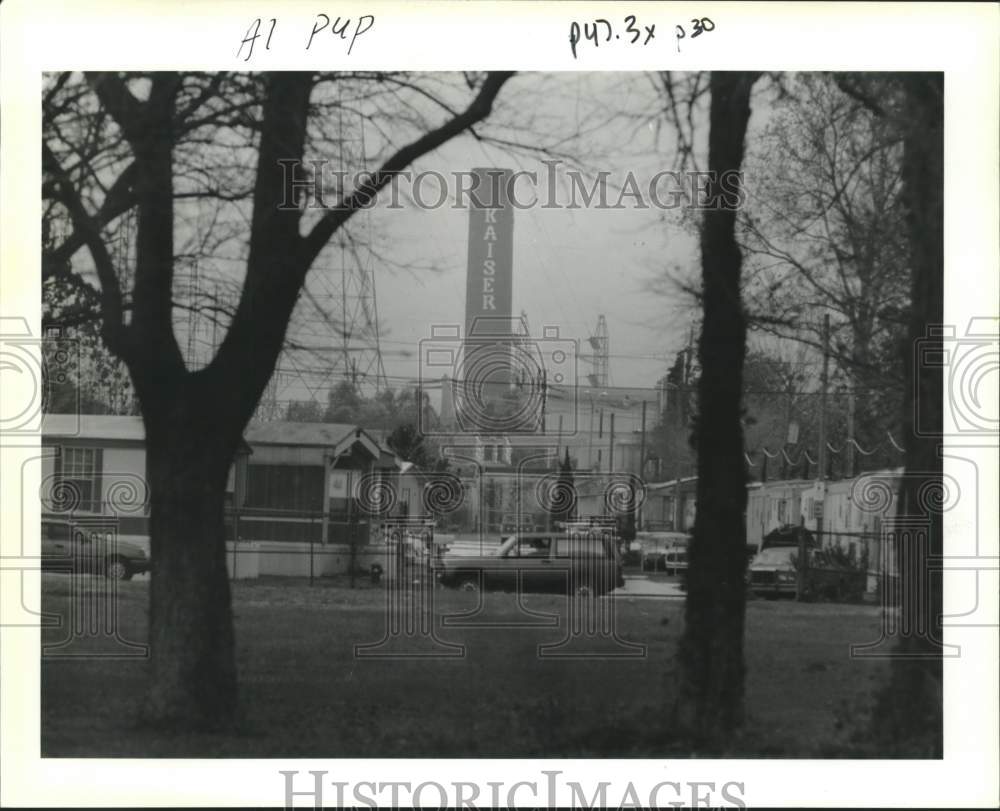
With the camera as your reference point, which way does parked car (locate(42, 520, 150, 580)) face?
facing to the right of the viewer

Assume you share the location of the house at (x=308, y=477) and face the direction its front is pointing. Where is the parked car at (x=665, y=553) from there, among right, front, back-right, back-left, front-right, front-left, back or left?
front-left

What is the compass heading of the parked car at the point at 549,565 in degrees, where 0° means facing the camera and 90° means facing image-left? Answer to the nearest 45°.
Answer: approximately 90°

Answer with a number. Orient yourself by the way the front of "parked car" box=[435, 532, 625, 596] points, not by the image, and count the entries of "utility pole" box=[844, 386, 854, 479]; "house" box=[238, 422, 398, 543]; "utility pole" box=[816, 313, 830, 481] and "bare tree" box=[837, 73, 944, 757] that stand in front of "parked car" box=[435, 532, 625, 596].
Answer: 1

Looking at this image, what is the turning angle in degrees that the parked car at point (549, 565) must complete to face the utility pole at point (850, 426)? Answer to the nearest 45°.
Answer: approximately 180°

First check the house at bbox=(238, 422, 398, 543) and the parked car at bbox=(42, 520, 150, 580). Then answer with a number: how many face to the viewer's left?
0

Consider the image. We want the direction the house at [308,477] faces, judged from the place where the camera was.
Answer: facing the viewer and to the right of the viewer
